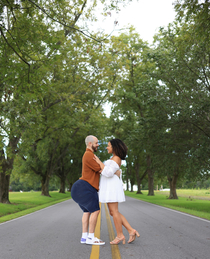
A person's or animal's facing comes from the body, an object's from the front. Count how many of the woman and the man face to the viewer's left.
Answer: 1

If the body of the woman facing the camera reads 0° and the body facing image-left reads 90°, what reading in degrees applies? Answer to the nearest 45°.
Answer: approximately 90°

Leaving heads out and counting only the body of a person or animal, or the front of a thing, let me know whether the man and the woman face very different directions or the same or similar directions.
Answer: very different directions

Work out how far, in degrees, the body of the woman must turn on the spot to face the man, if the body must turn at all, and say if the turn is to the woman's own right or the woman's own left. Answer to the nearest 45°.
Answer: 0° — they already face them

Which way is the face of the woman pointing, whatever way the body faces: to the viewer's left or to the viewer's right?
to the viewer's left

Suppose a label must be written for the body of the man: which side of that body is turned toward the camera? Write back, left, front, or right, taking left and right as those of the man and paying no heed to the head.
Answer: right
